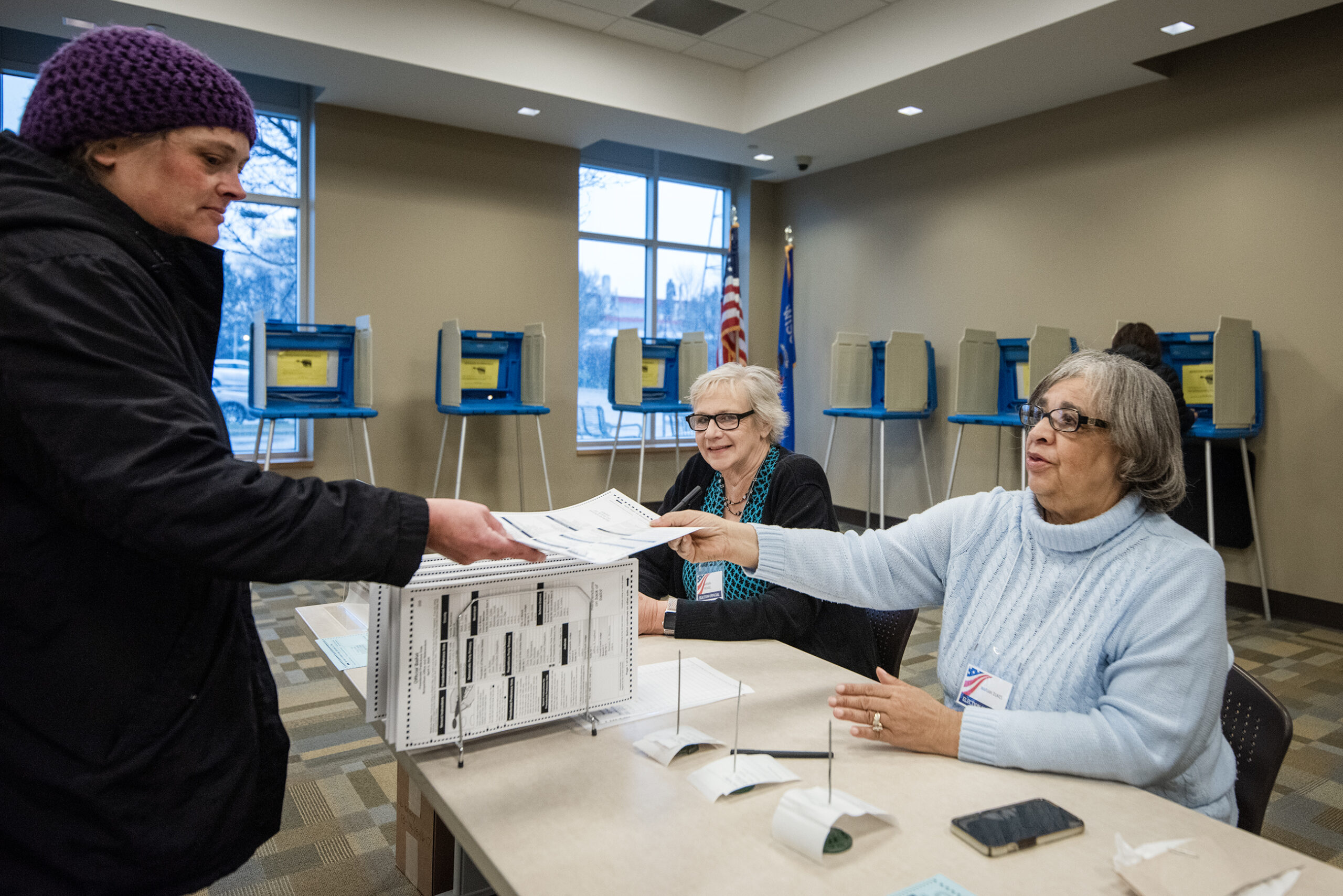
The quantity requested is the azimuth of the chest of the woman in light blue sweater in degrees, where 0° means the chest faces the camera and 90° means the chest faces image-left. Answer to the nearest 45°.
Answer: approximately 45°

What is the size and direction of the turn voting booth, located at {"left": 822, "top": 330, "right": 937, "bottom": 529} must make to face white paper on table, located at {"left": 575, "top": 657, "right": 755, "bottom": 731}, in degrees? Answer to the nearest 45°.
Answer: approximately 45° to its left

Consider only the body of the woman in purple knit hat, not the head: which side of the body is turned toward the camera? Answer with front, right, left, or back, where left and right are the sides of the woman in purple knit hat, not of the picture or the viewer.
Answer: right

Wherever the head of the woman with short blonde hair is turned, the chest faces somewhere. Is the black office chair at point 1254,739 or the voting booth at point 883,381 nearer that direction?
the black office chair

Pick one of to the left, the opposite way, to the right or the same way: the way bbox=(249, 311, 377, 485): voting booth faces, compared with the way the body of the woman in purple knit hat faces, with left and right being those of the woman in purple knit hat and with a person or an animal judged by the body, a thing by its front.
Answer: to the right

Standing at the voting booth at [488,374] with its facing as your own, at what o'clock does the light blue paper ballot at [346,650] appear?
The light blue paper ballot is roughly at 12 o'clock from the voting booth.

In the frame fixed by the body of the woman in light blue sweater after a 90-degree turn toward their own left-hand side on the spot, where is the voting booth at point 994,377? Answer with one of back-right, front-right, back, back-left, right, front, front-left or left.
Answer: back-left

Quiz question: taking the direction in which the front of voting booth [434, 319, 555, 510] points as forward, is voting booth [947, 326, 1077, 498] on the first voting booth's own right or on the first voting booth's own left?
on the first voting booth's own left

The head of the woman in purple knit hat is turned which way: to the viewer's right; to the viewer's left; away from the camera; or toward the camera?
to the viewer's right

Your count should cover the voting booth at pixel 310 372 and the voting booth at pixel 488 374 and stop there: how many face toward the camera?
2
